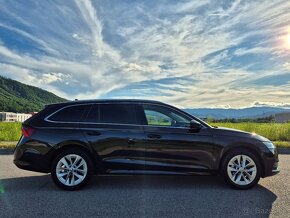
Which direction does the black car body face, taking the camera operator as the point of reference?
facing to the right of the viewer
